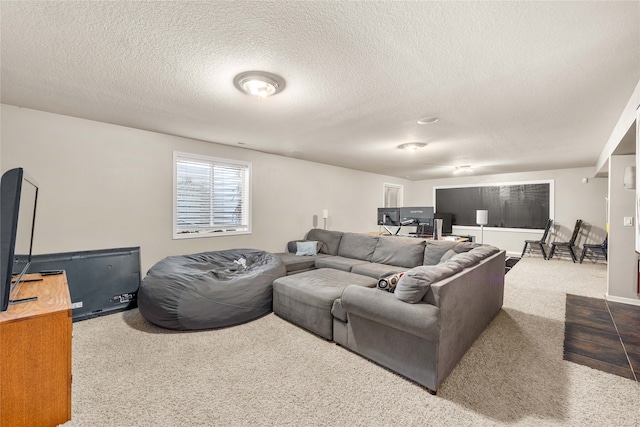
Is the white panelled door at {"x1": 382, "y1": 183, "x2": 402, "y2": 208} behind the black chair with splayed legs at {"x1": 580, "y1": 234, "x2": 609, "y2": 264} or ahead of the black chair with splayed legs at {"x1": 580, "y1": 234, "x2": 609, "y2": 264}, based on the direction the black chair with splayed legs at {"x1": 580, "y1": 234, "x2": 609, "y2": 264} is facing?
ahead

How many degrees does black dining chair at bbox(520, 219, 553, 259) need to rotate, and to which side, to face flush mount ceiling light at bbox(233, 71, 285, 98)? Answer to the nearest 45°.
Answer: approximately 90° to its left

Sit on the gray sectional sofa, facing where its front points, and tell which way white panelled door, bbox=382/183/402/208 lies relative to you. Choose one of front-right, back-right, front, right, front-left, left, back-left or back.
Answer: back-right

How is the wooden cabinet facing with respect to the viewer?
to the viewer's right

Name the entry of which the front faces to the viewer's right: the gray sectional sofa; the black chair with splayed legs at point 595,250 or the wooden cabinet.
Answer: the wooden cabinet

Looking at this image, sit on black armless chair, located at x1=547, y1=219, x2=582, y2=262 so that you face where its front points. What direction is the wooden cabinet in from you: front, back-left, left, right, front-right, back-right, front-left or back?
left

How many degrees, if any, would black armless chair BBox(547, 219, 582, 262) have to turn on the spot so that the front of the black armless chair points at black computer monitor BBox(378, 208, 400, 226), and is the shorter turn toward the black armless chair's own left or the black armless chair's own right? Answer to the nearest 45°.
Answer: approximately 45° to the black armless chair's own left

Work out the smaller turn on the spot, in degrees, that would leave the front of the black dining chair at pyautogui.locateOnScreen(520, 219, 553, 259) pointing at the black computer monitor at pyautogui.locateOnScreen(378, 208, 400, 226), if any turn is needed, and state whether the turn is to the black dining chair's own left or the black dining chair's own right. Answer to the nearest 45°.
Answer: approximately 45° to the black dining chair's own left

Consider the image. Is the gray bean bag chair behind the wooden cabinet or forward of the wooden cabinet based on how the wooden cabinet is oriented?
forward

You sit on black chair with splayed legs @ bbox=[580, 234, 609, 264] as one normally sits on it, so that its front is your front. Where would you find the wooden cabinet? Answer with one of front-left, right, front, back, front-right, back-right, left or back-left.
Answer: left

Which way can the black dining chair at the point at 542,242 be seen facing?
to the viewer's left

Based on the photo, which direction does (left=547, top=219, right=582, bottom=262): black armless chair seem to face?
to the viewer's left

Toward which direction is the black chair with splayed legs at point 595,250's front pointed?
to the viewer's left

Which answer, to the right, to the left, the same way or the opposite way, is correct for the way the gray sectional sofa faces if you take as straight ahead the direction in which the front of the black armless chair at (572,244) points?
to the left
